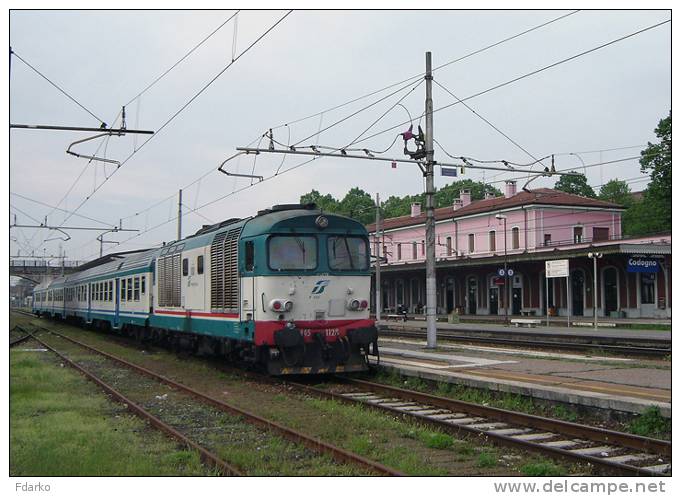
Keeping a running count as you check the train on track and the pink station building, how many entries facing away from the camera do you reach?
0

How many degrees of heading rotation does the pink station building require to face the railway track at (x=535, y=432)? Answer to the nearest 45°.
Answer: approximately 45° to its left

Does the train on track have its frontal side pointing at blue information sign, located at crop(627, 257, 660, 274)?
no

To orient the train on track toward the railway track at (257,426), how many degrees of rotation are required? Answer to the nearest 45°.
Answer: approximately 45° to its right

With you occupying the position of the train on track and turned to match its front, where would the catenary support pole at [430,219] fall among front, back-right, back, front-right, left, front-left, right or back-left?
left

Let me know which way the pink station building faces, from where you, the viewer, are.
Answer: facing the viewer and to the left of the viewer

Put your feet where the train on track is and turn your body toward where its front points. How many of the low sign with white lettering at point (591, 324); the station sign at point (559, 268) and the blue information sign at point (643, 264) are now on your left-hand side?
3

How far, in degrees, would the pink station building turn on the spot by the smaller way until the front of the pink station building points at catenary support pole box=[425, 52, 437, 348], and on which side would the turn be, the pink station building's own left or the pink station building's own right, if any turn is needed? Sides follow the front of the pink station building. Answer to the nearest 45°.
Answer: approximately 45° to the pink station building's own left

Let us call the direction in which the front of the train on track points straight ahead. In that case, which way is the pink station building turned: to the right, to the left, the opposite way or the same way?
to the right

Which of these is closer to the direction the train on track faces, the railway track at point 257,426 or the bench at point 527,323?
the railway track

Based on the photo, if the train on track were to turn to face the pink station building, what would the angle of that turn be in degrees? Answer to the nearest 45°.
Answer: approximately 90° to its left

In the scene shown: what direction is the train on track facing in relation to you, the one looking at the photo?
facing the viewer and to the right of the viewer

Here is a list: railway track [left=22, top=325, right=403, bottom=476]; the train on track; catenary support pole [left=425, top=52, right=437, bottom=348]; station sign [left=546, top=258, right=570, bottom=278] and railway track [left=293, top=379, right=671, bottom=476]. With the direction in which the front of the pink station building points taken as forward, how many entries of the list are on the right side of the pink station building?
0

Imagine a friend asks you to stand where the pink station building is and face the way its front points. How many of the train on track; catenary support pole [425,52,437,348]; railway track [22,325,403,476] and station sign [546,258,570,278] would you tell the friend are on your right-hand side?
0

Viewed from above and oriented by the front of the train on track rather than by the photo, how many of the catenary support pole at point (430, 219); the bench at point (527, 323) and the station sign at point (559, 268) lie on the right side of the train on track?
0
